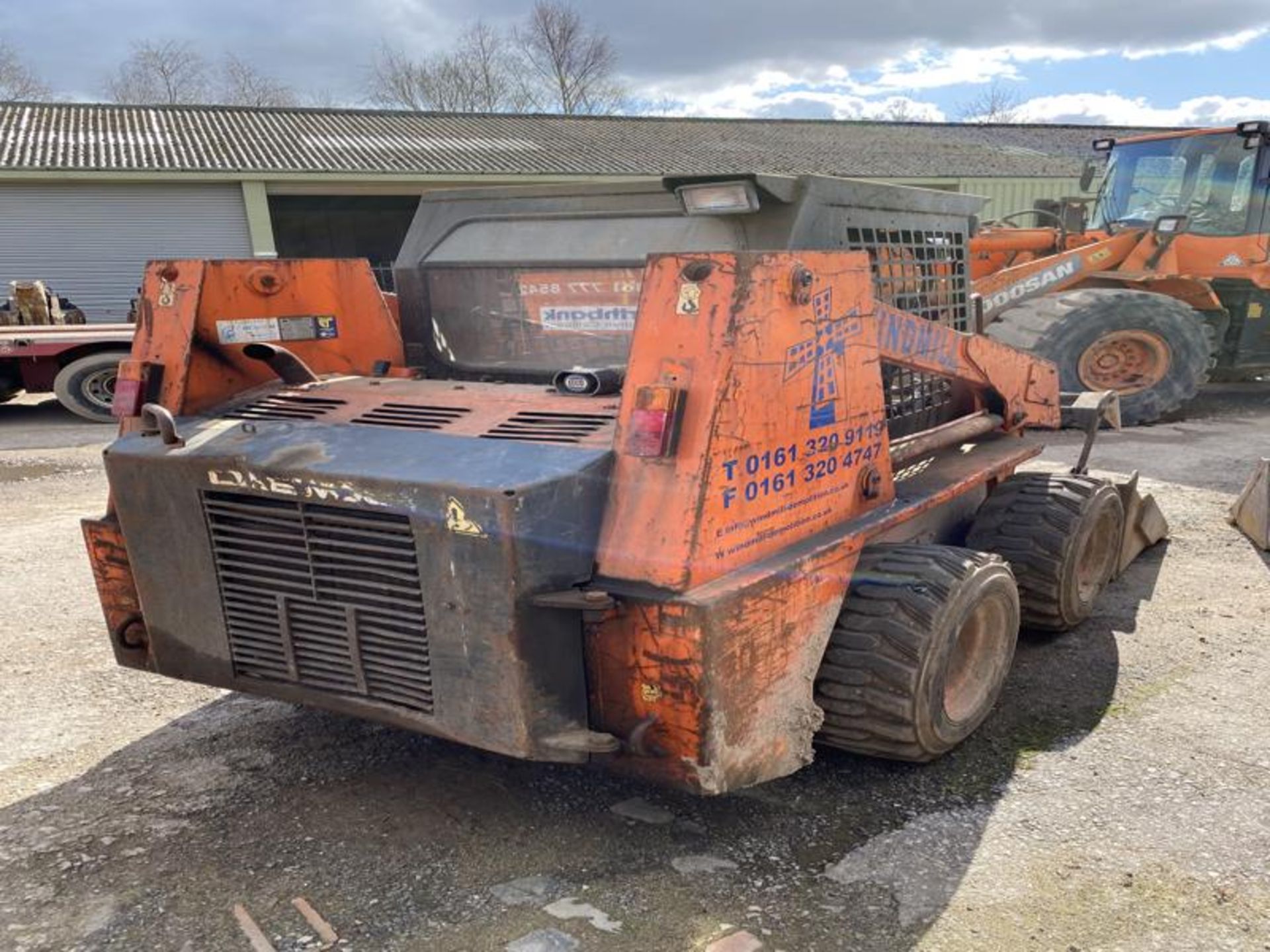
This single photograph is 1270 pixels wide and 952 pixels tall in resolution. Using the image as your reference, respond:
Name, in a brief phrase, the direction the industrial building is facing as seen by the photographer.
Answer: facing the viewer

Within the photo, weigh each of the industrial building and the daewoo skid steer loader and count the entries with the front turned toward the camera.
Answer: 1

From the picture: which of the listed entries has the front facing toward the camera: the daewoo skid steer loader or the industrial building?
the industrial building

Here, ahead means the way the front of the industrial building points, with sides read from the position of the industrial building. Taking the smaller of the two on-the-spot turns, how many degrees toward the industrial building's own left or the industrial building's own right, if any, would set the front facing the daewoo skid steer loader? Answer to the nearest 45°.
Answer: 0° — it already faces it

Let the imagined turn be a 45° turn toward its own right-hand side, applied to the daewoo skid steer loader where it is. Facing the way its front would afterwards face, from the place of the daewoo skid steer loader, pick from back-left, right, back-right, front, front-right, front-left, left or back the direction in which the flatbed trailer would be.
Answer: back-left

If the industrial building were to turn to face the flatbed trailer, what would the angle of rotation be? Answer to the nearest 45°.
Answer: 0° — it already faces it

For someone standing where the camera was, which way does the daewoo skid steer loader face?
facing away from the viewer and to the right of the viewer

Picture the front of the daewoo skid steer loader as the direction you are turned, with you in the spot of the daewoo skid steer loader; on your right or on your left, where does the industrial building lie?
on your left
